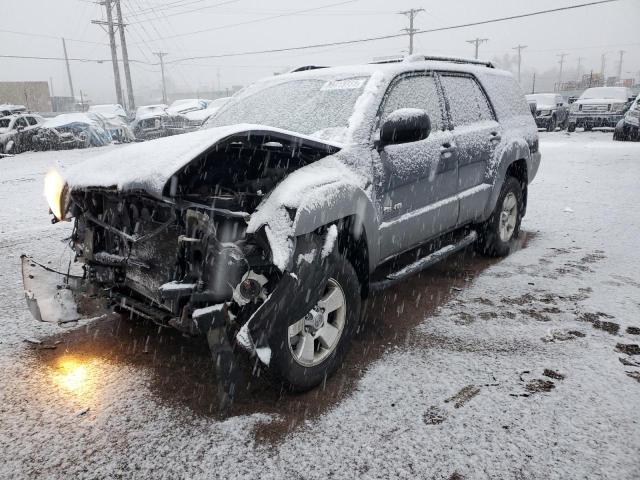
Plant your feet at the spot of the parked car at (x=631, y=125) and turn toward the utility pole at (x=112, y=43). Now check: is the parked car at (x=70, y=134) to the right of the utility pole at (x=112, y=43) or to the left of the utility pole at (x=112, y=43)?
left

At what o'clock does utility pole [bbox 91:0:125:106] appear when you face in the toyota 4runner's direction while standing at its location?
The utility pole is roughly at 4 o'clock from the toyota 4runner.

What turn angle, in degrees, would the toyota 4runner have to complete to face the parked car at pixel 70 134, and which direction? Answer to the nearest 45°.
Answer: approximately 90° to its right

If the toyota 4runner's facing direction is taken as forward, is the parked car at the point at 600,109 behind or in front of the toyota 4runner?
behind

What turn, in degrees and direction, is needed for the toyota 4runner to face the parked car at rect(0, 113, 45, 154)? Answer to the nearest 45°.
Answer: approximately 90° to its right

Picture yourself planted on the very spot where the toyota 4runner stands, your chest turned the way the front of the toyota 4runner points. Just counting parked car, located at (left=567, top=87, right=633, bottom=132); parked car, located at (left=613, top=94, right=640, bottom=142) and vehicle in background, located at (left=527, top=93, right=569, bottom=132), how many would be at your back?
3

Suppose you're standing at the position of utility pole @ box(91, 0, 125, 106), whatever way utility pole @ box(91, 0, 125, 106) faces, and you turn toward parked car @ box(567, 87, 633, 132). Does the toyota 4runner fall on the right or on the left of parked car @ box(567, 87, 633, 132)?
right

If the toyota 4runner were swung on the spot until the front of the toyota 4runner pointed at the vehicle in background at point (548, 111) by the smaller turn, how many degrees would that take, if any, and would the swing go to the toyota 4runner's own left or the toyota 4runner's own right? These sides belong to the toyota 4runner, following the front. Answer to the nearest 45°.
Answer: approximately 180°

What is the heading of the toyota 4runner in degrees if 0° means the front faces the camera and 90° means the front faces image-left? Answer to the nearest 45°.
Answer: approximately 45°

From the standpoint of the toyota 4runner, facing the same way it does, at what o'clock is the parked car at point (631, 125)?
The parked car is roughly at 6 o'clock from the toyota 4runner.
